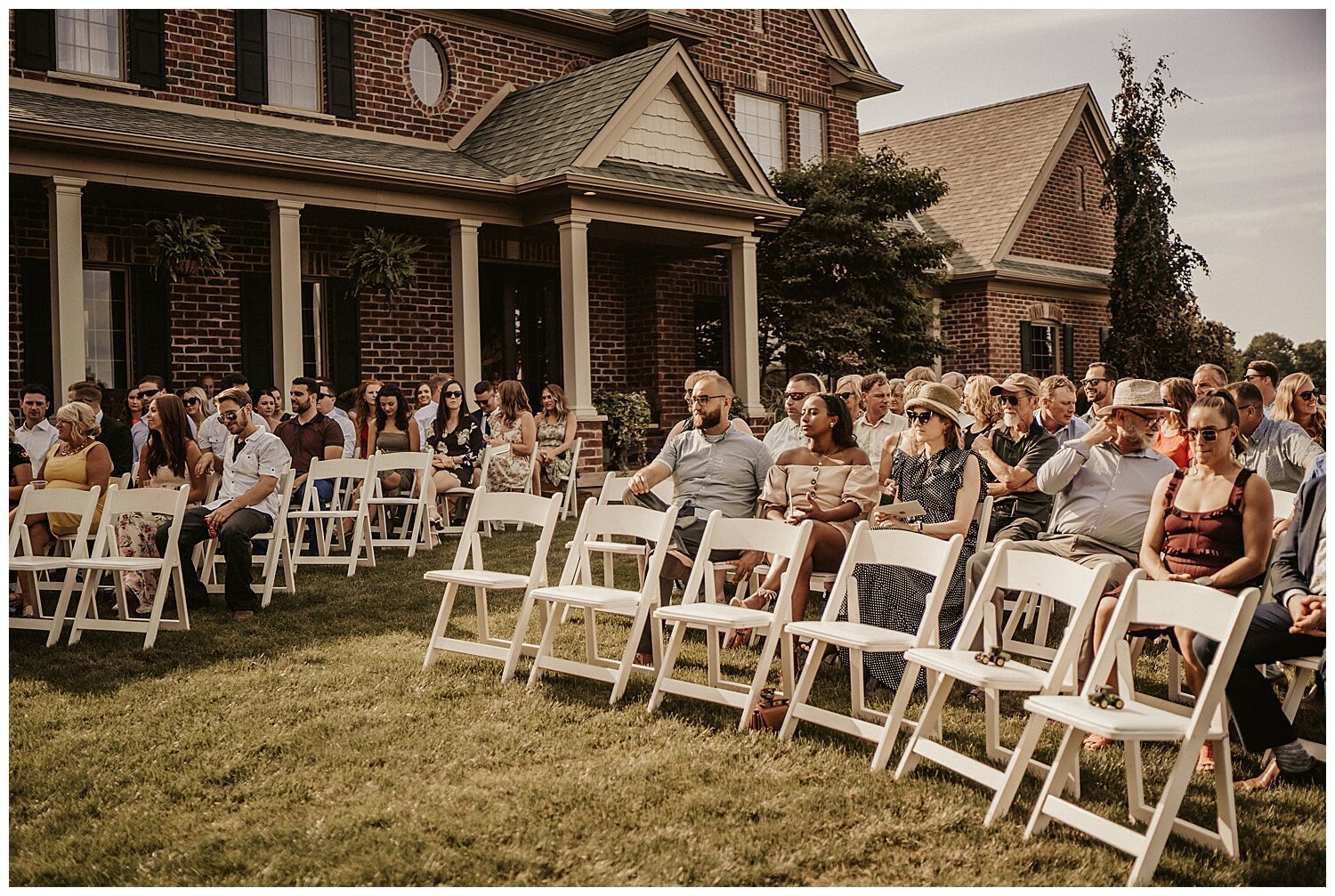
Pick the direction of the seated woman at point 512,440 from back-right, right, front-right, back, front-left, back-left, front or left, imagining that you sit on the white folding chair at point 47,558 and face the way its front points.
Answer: back

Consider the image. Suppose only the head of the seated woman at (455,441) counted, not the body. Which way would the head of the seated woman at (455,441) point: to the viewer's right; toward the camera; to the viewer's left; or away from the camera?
toward the camera

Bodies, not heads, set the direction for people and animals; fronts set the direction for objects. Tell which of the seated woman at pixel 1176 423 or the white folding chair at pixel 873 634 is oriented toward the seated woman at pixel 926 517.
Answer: the seated woman at pixel 1176 423

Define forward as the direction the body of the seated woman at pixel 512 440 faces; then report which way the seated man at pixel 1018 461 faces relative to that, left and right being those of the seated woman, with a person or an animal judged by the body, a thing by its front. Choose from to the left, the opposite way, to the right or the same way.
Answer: the same way

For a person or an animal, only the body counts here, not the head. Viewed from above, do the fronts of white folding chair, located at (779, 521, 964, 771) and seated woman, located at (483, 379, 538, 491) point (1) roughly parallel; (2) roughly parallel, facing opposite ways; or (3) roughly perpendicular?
roughly parallel

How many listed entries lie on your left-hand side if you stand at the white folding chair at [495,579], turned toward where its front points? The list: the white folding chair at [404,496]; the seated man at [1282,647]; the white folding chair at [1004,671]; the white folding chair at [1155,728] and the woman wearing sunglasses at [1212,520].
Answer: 4

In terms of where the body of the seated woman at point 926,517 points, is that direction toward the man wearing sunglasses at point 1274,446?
no

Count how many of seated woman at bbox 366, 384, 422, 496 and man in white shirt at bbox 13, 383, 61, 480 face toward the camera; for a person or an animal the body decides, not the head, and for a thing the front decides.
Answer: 2

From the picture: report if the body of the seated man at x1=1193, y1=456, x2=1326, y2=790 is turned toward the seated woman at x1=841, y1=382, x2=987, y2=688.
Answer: no

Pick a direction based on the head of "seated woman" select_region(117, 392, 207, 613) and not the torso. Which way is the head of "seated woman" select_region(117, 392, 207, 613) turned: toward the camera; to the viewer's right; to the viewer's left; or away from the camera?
to the viewer's left

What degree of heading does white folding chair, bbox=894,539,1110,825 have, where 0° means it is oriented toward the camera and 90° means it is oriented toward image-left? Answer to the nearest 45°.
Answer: approximately 45°

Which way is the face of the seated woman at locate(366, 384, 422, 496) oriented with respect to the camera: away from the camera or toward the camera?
toward the camera

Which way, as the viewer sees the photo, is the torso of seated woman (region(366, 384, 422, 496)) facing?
toward the camera

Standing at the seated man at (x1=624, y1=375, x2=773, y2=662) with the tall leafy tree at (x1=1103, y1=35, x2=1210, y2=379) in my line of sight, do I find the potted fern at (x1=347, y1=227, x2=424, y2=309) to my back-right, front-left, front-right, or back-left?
front-left

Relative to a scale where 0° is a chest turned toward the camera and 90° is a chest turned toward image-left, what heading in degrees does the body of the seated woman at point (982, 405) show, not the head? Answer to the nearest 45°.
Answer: approximately 45°

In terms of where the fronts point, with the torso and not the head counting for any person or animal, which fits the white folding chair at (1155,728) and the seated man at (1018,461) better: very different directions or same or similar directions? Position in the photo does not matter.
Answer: same or similar directions

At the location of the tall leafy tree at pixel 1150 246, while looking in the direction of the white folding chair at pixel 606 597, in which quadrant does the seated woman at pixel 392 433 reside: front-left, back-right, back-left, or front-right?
front-right

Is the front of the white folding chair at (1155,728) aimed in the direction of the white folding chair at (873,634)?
no
